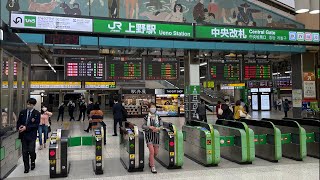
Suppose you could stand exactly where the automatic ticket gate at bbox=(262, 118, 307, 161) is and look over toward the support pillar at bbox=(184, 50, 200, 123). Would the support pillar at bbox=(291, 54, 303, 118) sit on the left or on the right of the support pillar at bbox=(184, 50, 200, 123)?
right

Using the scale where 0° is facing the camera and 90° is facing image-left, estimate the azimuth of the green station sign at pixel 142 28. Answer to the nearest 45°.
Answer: approximately 0°

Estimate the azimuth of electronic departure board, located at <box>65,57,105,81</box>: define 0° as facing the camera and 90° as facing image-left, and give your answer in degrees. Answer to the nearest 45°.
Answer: approximately 0°

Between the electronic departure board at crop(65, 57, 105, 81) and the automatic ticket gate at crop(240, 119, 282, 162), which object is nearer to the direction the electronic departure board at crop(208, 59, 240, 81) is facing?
the automatic ticket gate

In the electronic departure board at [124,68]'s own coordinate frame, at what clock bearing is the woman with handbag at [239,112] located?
The woman with handbag is roughly at 10 o'clock from the electronic departure board.

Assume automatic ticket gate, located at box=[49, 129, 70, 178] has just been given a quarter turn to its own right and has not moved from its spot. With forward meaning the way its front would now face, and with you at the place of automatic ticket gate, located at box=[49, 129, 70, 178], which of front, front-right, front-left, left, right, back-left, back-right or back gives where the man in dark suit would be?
front-right
